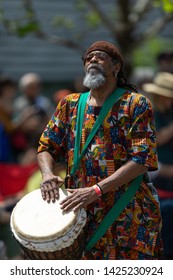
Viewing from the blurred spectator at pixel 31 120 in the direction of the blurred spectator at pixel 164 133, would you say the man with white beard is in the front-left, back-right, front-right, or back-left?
front-right

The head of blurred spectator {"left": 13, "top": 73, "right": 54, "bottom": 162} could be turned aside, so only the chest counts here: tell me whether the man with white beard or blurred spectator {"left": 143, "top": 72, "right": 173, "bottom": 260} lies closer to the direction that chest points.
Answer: the man with white beard

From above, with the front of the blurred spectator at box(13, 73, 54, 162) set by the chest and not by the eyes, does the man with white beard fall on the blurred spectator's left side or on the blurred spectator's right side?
on the blurred spectator's left side

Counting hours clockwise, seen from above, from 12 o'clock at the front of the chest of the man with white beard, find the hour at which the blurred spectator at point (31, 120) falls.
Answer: The blurred spectator is roughly at 4 o'clock from the man with white beard.

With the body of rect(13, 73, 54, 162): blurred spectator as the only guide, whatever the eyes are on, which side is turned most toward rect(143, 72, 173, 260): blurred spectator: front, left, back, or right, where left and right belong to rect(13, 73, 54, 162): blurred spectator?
left
